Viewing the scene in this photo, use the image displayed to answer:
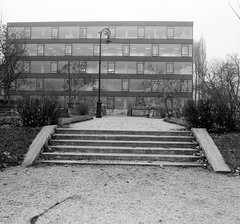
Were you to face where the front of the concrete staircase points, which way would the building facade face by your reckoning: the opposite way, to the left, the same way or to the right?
the same way

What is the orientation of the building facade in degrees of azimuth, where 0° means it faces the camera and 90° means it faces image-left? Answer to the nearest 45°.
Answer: approximately 0°

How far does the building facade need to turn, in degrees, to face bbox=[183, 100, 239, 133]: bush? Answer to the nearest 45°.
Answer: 0° — it already faces it

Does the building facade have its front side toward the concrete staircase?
yes

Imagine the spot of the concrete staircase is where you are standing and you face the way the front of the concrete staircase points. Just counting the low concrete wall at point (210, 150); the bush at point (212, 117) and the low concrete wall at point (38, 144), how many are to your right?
1

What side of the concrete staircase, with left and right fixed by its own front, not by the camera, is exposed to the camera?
front

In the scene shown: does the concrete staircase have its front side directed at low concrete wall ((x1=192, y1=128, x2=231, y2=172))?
no

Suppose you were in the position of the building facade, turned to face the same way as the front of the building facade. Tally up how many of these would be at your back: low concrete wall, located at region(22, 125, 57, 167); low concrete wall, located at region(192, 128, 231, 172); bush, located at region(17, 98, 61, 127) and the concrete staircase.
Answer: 0

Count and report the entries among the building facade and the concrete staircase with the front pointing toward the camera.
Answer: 2

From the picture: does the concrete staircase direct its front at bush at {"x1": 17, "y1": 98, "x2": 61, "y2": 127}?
no

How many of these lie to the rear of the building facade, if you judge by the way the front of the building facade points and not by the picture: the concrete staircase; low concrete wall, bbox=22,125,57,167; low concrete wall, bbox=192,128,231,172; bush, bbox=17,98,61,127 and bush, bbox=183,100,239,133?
0

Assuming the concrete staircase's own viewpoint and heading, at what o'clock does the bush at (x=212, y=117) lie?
The bush is roughly at 8 o'clock from the concrete staircase.

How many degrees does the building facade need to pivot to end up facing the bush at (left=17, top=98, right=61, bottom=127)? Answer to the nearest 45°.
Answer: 0° — it already faces it
